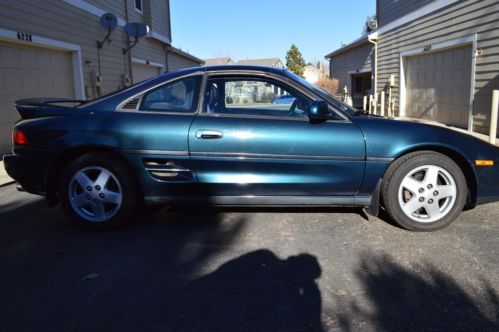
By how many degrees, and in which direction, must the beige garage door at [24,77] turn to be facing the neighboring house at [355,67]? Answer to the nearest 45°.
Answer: approximately 90° to its left

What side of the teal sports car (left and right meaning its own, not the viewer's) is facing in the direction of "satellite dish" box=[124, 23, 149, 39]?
left

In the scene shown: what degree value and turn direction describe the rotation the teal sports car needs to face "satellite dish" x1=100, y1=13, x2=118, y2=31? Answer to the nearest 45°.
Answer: approximately 135° to its left

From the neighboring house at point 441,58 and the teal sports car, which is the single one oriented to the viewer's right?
the teal sports car

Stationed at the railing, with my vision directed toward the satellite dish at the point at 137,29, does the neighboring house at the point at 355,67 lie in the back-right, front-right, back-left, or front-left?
back-right

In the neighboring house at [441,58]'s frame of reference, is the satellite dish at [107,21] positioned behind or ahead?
ahead

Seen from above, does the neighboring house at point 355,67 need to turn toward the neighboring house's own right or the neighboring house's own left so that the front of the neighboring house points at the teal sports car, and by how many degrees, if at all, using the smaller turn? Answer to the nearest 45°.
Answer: approximately 45° to the neighboring house's own left

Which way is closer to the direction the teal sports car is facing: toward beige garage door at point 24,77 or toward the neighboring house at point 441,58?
the neighboring house

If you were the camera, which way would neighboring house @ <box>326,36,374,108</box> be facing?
facing the viewer and to the left of the viewer

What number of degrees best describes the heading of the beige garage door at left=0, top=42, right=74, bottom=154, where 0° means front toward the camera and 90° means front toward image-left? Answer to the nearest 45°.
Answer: approximately 315°

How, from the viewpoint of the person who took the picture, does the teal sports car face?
facing to the right of the viewer

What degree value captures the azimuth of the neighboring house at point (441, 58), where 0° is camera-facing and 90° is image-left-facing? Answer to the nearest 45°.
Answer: approximately 45°

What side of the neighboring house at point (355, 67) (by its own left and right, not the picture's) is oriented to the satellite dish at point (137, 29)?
front
